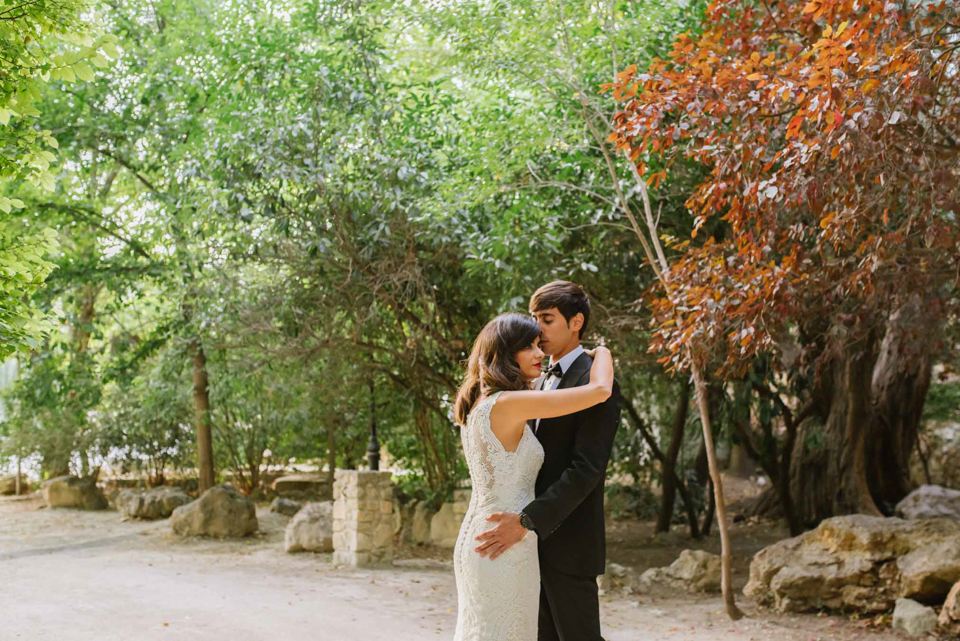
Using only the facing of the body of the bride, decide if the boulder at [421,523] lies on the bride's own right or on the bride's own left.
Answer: on the bride's own left

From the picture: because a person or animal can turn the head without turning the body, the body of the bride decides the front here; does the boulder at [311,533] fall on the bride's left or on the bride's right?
on the bride's left

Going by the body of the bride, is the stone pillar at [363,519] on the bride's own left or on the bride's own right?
on the bride's own left

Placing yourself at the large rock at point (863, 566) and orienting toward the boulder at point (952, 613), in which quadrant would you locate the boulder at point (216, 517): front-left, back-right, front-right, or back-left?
back-right

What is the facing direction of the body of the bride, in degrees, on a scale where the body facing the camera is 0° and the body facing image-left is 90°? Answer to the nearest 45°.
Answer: approximately 270°

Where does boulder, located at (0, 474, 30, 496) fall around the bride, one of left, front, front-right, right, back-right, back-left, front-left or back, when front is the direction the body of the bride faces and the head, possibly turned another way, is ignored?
back-left

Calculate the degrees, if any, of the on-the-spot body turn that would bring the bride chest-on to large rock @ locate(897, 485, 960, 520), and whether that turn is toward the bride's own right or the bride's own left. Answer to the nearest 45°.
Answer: approximately 45° to the bride's own left

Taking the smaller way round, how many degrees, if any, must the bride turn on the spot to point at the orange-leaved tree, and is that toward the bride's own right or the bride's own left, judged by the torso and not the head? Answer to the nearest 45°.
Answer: approximately 45° to the bride's own left

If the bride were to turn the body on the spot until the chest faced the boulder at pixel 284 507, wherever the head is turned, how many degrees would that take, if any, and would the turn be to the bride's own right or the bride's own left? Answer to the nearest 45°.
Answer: approximately 90° to the bride's own left
